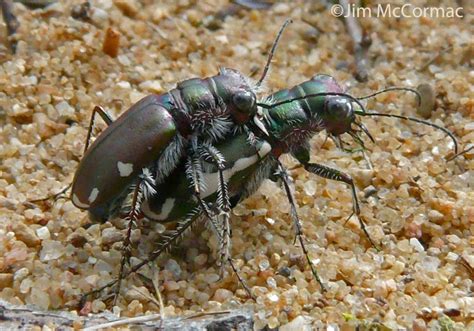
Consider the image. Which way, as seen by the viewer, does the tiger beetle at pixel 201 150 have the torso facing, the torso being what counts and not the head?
to the viewer's right

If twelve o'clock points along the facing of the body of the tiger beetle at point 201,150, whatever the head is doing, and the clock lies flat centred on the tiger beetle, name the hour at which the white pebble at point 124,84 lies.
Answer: The white pebble is roughly at 8 o'clock from the tiger beetle.

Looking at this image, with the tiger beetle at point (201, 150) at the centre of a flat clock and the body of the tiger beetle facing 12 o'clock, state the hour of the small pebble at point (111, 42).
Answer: The small pebble is roughly at 8 o'clock from the tiger beetle.

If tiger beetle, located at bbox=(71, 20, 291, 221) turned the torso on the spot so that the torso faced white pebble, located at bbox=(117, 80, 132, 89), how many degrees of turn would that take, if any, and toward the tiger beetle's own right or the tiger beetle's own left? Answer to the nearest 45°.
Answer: approximately 90° to the tiger beetle's own left

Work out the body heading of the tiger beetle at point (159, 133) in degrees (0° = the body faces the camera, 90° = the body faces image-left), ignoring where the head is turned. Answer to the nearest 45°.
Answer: approximately 270°

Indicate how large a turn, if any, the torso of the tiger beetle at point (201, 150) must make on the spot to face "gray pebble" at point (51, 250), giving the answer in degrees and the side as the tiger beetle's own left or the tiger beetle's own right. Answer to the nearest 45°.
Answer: approximately 180°

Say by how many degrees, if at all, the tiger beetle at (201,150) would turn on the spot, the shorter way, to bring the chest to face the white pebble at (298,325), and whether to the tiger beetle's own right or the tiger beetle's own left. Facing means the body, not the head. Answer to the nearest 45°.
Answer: approximately 45° to the tiger beetle's own right
